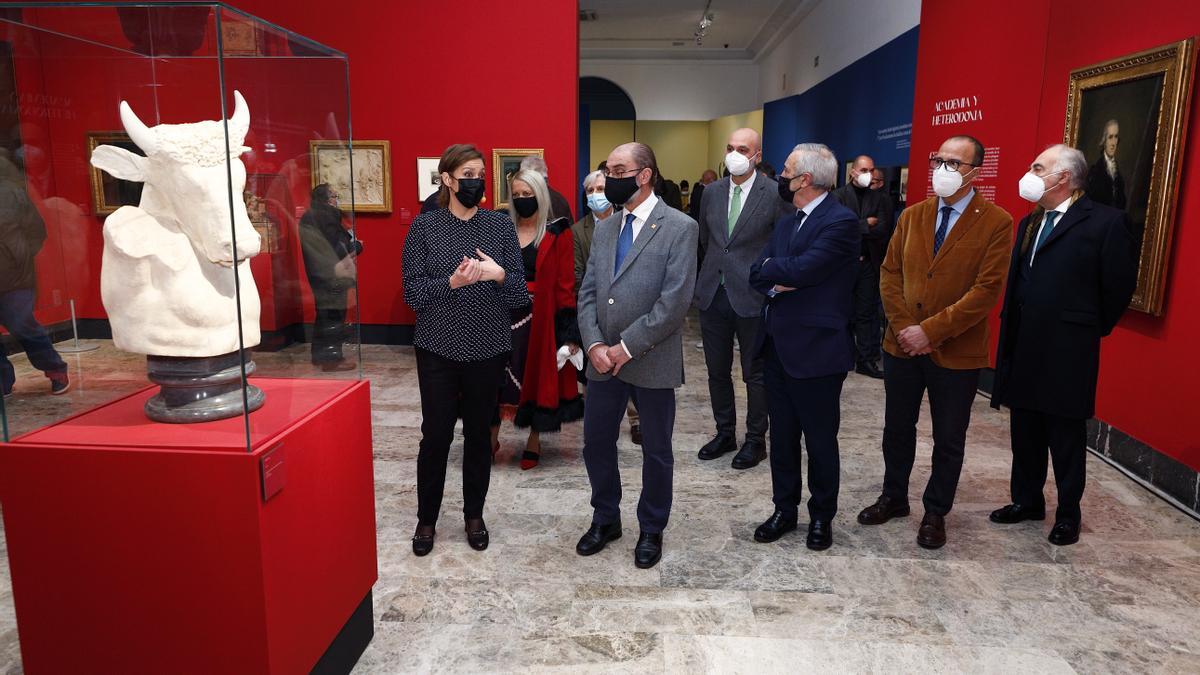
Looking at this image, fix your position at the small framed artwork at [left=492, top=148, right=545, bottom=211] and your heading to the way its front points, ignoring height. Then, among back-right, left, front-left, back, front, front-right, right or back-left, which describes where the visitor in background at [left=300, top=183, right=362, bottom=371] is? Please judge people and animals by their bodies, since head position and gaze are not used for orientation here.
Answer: front

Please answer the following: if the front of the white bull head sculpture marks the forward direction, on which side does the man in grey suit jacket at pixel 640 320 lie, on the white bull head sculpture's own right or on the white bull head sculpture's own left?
on the white bull head sculpture's own left

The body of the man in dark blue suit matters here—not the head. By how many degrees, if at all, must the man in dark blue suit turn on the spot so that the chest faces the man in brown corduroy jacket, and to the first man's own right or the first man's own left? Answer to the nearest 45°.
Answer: approximately 180°

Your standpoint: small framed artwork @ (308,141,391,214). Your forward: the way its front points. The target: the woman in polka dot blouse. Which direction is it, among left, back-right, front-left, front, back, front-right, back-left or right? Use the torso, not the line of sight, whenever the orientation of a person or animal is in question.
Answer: front

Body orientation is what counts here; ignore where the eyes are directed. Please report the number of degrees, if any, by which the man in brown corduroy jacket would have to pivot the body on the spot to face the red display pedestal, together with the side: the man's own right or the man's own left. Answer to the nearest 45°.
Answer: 0° — they already face it

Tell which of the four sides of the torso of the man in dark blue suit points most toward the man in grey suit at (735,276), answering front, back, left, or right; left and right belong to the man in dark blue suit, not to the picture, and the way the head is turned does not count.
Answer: right

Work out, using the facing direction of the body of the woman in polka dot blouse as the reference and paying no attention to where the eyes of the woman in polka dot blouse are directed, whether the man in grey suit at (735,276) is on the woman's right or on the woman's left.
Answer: on the woman's left

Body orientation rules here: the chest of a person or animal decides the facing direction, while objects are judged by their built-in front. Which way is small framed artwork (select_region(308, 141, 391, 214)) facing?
toward the camera

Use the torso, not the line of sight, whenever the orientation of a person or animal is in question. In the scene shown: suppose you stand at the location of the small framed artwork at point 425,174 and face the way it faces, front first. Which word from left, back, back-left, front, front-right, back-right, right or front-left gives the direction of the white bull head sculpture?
front

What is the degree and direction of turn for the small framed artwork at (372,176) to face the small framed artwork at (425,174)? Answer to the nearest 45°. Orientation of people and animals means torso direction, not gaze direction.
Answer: approximately 45° to its left
